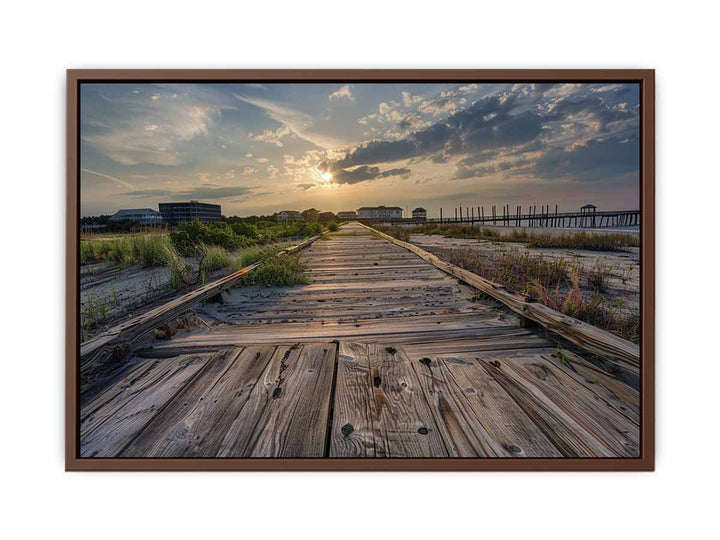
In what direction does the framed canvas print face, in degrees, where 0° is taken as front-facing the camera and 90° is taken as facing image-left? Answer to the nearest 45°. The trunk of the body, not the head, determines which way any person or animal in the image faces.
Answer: approximately 0°
